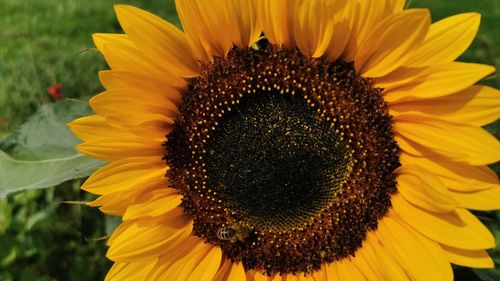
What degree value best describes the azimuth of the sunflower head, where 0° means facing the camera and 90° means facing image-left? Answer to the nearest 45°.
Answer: approximately 0°

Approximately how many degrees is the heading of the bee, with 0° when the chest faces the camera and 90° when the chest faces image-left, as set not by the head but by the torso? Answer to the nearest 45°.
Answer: approximately 270°
